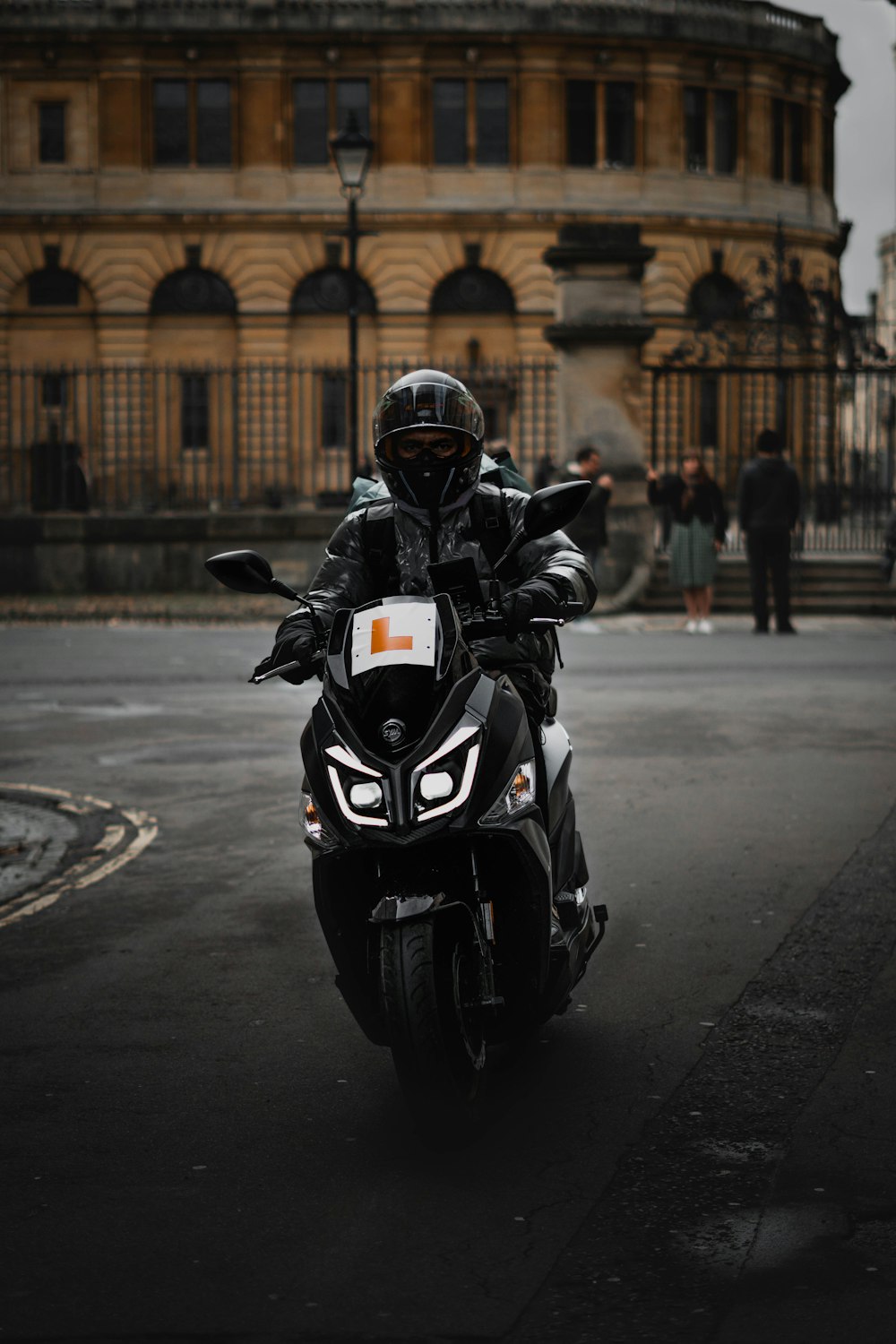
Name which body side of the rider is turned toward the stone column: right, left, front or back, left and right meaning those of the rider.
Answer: back

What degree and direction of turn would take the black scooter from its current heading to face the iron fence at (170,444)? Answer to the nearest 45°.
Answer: approximately 180°

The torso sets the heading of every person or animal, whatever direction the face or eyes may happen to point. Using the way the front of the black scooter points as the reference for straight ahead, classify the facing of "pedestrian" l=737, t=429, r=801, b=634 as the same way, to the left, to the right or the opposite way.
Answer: the opposite way

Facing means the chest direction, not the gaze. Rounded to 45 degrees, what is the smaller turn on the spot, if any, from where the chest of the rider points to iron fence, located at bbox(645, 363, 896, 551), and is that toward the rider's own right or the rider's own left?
approximately 180°

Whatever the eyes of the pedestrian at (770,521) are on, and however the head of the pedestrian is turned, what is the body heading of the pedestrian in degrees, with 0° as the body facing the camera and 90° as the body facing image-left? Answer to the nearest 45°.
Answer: approximately 180°

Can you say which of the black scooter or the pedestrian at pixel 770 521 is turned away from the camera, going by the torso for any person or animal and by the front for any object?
the pedestrian

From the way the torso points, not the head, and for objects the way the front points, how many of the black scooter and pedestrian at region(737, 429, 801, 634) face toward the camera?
1

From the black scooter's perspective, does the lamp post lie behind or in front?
behind

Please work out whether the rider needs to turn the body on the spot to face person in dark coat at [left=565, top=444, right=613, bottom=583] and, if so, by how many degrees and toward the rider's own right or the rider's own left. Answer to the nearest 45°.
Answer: approximately 180°

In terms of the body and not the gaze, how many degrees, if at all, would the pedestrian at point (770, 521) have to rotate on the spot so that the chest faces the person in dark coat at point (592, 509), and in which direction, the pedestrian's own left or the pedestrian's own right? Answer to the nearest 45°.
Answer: approximately 45° to the pedestrian's own left

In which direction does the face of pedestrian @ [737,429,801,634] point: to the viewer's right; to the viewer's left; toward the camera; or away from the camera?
away from the camera
